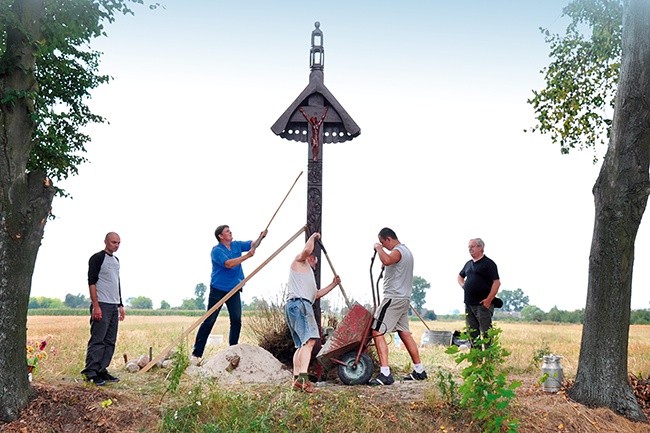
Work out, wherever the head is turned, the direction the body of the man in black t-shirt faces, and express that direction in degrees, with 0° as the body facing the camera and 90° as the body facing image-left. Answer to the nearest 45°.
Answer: approximately 45°

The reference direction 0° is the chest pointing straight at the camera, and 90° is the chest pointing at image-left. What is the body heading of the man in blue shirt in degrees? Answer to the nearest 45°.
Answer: approximately 315°

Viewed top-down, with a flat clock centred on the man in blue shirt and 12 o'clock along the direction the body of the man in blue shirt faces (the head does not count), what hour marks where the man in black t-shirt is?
The man in black t-shirt is roughly at 11 o'clock from the man in blue shirt.

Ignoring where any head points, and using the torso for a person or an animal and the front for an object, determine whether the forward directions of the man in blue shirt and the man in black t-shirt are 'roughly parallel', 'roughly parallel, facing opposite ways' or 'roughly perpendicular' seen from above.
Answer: roughly perpendicular
